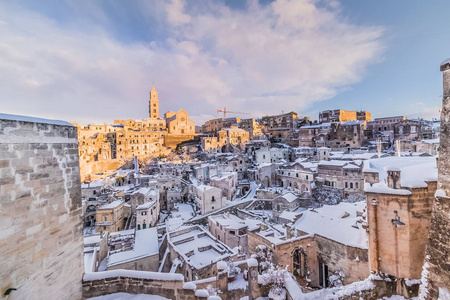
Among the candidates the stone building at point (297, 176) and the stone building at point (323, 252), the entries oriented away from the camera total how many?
0

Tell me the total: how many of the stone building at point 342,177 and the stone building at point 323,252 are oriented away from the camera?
0

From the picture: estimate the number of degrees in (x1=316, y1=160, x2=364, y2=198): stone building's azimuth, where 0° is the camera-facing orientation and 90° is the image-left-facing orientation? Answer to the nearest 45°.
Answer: approximately 0°

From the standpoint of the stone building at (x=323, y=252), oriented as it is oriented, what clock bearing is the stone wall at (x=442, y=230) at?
The stone wall is roughly at 10 o'clock from the stone building.

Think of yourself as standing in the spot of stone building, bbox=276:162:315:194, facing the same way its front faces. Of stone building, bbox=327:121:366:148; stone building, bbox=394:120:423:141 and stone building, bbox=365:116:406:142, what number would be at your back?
3

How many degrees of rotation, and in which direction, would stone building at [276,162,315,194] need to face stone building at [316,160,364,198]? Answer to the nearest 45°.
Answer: approximately 90° to its left

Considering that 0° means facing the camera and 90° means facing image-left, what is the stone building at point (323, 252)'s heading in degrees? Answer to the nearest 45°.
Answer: approximately 45°

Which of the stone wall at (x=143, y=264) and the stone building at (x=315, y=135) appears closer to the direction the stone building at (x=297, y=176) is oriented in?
the stone wall

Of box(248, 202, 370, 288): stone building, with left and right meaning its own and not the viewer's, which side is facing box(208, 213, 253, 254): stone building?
right

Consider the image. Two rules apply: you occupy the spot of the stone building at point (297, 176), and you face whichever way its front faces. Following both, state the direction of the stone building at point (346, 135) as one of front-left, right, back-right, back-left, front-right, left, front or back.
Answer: back

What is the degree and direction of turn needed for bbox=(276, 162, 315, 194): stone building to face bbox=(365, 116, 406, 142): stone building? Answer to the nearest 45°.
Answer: approximately 180°

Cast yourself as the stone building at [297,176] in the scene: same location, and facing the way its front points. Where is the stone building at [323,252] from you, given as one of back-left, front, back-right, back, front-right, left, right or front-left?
front-left

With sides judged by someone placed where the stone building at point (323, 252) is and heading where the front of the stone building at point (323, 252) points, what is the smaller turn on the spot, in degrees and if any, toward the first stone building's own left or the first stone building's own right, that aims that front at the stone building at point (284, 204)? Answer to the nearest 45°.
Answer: approximately 135° to the first stone building's own right

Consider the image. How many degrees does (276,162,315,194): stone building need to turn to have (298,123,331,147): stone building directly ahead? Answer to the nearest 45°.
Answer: approximately 135° to its right

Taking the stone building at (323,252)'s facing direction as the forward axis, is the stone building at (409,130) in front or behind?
behind

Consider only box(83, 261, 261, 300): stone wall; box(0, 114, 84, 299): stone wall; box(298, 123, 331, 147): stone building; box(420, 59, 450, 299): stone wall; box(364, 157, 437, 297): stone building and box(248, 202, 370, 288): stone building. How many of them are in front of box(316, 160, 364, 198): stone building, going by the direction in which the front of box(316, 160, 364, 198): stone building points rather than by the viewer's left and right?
5
